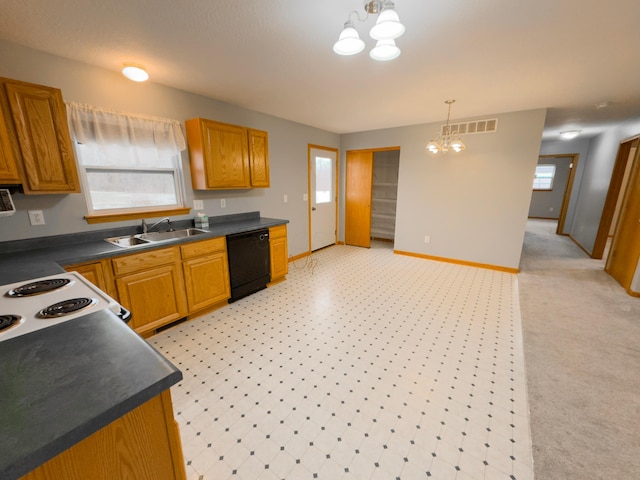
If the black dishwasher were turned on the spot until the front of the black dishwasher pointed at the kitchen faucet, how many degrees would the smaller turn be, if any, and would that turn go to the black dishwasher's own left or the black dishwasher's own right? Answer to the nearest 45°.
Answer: approximately 135° to the black dishwasher's own right

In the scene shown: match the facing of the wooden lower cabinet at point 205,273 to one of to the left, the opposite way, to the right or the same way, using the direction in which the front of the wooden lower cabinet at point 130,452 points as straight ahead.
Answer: to the right

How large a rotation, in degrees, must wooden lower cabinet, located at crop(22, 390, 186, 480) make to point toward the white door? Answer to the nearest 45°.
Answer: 0° — it already faces it

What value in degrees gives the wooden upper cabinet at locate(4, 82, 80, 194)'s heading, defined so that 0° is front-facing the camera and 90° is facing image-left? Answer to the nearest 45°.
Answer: approximately 315°

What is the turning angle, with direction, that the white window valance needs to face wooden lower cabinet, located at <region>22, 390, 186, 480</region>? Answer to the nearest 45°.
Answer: approximately 45° to its right

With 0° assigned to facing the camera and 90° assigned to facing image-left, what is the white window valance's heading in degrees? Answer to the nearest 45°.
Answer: approximately 315°

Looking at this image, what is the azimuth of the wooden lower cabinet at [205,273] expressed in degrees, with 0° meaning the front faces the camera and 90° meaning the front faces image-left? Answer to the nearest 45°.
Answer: approximately 315°
